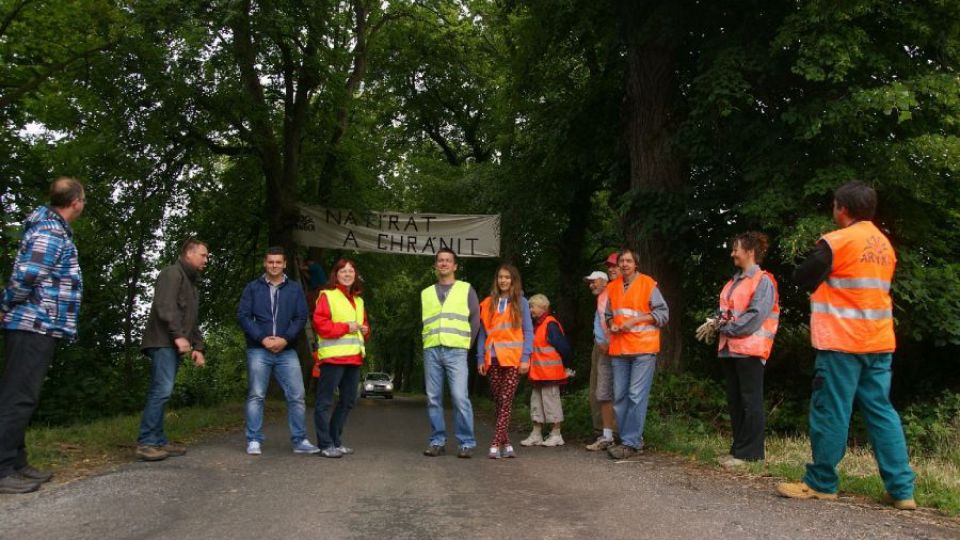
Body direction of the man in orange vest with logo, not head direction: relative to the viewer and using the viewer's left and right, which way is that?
facing away from the viewer and to the left of the viewer

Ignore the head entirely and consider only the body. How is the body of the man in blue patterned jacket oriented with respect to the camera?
to the viewer's right

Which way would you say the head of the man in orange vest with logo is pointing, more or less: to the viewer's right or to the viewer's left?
to the viewer's left

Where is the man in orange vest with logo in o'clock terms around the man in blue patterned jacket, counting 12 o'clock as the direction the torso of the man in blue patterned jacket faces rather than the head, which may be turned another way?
The man in orange vest with logo is roughly at 1 o'clock from the man in blue patterned jacket.

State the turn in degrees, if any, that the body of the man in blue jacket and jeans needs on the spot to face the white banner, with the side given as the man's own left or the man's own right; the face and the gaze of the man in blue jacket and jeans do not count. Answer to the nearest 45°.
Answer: approximately 180°

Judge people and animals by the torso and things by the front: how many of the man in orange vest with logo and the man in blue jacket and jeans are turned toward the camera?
1

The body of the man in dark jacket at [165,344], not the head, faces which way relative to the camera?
to the viewer's right

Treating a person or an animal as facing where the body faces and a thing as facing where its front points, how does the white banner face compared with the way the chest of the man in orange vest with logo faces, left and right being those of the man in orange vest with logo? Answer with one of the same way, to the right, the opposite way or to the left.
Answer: the opposite way

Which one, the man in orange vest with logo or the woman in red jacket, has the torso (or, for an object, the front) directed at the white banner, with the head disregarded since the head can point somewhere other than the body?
the man in orange vest with logo
